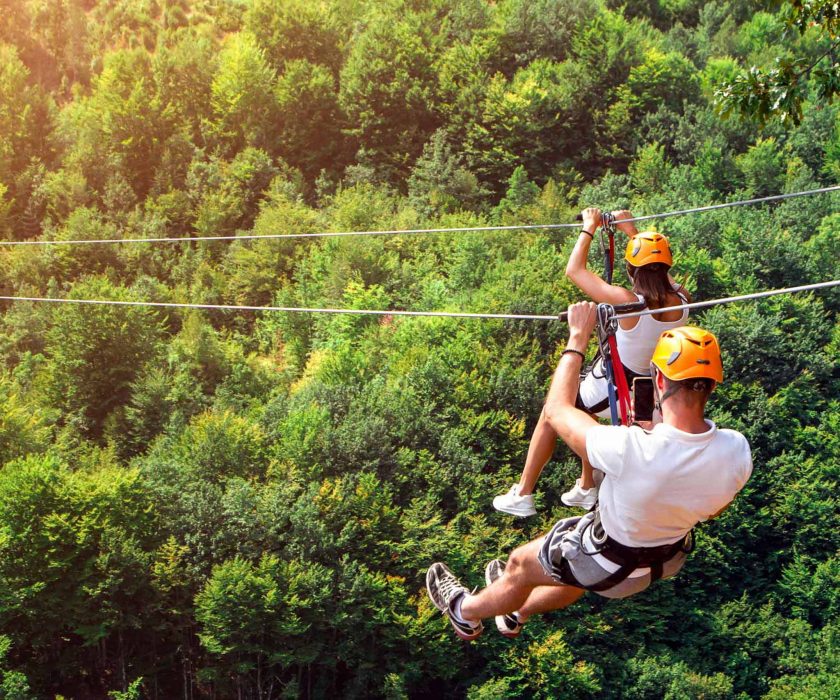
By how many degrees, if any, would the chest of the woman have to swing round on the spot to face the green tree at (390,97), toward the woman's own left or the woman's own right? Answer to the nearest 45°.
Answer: approximately 45° to the woman's own right

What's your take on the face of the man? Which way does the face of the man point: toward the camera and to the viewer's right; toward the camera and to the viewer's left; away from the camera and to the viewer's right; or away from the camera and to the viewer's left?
away from the camera and to the viewer's left

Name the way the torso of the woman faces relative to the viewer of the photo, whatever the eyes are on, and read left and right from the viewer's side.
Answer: facing away from the viewer and to the left of the viewer

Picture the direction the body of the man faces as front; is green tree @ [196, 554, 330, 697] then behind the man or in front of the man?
in front

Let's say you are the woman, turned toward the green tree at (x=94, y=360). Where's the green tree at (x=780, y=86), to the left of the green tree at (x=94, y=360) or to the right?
right

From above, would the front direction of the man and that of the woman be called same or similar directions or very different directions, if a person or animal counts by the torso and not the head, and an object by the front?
same or similar directions

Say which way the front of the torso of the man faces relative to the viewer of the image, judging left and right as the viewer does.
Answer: facing away from the viewer and to the left of the viewer

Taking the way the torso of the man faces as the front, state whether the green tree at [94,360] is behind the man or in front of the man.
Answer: in front

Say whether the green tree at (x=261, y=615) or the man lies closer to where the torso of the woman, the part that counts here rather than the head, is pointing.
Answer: the green tree

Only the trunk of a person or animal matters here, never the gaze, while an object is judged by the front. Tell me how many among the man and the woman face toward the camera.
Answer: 0

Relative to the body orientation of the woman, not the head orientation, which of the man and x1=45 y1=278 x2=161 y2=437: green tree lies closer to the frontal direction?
the green tree

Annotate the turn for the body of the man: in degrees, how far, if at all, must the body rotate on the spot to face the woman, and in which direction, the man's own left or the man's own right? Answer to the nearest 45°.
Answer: approximately 45° to the man's own right

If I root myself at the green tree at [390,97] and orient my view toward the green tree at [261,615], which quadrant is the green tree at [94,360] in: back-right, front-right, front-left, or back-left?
front-right
